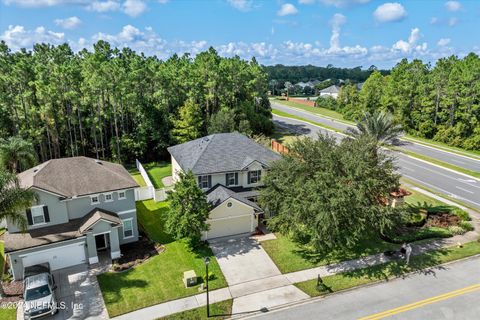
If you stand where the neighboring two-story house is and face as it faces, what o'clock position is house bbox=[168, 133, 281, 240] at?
The house is roughly at 9 o'clock from the neighboring two-story house.

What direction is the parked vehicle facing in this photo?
toward the camera

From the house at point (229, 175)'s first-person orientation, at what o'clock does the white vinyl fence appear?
The white vinyl fence is roughly at 4 o'clock from the house.

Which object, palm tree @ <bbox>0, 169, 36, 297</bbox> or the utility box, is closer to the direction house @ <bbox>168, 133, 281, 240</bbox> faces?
the utility box

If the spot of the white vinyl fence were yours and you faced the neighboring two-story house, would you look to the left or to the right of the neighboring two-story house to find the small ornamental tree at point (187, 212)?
left

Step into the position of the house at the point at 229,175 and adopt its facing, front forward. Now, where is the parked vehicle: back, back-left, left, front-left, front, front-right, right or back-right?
front-right

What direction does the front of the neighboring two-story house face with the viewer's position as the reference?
facing the viewer

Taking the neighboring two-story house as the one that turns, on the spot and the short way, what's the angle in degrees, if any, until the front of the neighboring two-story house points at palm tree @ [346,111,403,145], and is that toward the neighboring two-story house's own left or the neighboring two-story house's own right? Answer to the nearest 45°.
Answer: approximately 90° to the neighboring two-story house's own left

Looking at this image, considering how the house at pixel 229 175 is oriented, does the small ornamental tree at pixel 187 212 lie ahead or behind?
ahead

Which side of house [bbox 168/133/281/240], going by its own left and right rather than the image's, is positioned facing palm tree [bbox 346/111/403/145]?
left

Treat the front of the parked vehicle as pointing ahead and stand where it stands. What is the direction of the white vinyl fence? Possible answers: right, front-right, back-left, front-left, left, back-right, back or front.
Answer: back-left

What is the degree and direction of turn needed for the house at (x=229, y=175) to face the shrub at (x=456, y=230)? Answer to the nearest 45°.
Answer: approximately 90° to its left
